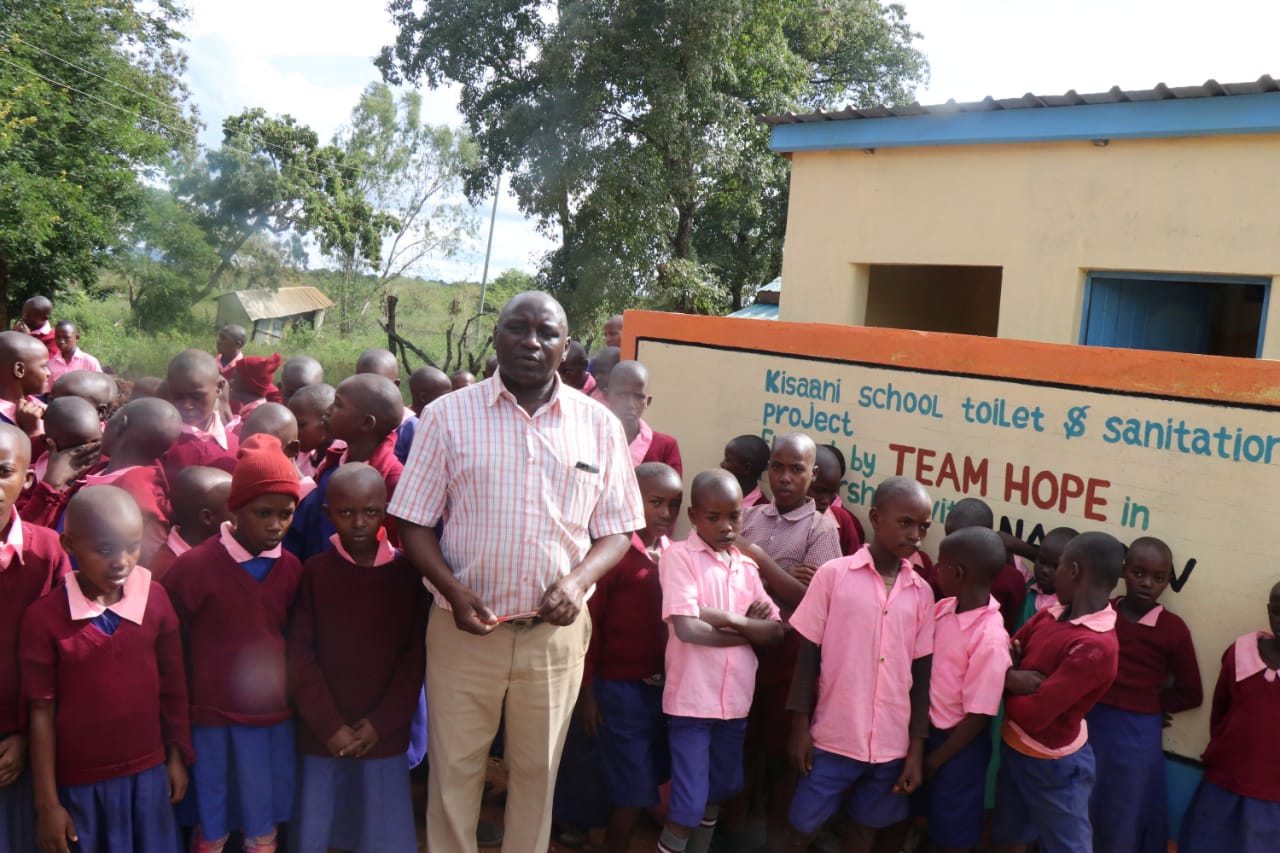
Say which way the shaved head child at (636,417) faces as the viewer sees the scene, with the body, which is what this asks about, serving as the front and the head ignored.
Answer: toward the camera

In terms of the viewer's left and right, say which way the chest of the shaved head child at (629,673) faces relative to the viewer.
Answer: facing the viewer and to the right of the viewer

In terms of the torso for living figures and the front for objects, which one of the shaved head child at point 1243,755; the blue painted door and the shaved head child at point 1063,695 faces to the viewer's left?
the shaved head child at point 1063,695

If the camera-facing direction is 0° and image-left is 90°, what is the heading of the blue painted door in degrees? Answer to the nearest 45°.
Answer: approximately 0°

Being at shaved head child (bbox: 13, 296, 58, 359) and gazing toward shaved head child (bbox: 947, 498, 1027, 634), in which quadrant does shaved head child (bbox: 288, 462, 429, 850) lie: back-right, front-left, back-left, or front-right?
front-right

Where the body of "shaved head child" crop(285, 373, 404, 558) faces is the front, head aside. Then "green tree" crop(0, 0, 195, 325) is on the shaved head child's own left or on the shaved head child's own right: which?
on the shaved head child's own right

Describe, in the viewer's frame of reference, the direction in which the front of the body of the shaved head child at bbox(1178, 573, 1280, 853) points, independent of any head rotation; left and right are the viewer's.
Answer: facing the viewer

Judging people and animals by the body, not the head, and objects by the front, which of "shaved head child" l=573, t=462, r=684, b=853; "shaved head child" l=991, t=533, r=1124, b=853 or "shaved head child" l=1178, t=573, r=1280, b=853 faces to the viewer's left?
"shaved head child" l=991, t=533, r=1124, b=853

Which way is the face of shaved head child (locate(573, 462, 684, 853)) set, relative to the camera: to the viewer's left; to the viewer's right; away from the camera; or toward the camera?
toward the camera

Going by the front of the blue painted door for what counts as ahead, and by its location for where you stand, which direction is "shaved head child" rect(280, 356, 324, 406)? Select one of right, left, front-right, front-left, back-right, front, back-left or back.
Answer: front-right

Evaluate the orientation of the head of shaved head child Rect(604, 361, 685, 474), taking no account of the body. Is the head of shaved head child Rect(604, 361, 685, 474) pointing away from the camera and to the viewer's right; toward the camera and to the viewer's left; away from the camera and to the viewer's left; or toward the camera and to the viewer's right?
toward the camera and to the viewer's left

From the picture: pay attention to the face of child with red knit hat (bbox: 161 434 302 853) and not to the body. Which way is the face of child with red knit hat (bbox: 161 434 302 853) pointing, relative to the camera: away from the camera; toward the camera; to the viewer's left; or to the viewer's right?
toward the camera

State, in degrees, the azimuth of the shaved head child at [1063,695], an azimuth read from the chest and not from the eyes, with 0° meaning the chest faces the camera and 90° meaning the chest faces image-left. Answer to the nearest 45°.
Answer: approximately 90°
